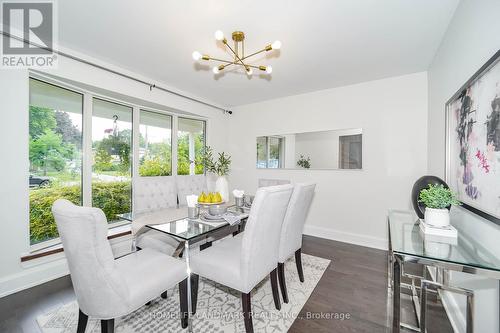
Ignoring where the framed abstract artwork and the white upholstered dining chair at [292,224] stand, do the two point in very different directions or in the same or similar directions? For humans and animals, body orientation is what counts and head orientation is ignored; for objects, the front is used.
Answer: same or similar directions

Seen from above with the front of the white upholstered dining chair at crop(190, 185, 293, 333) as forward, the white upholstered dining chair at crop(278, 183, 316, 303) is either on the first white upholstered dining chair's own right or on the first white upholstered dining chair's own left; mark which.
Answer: on the first white upholstered dining chair's own right

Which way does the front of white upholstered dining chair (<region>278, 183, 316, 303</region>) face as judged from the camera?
facing away from the viewer and to the left of the viewer

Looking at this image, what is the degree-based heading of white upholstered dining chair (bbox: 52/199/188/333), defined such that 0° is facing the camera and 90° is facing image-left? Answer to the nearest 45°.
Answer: approximately 225°

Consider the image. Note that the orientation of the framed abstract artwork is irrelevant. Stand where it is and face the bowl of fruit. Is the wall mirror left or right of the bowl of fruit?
right

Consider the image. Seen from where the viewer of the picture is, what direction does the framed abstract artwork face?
facing to the left of the viewer

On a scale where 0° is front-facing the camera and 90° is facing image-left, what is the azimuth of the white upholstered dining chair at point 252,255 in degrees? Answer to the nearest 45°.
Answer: approximately 135°

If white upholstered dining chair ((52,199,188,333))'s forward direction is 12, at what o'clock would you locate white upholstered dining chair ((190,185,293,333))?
white upholstered dining chair ((190,185,293,333)) is roughly at 2 o'clock from white upholstered dining chair ((52,199,188,333)).

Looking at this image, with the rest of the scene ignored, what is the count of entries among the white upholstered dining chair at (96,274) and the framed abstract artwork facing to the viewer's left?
1

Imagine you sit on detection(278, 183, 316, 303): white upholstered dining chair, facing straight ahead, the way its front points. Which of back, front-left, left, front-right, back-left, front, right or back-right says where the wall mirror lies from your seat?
front-right
